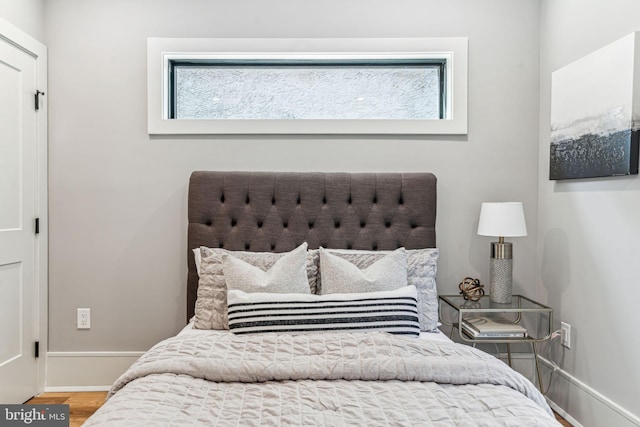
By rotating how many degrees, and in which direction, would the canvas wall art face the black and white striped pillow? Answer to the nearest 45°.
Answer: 0° — it already faces it

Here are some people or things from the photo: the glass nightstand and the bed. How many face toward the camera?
2

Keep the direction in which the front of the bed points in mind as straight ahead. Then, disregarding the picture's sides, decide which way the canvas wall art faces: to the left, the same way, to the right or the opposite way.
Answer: to the right

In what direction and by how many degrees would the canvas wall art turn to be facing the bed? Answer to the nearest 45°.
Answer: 0° — it already faces it

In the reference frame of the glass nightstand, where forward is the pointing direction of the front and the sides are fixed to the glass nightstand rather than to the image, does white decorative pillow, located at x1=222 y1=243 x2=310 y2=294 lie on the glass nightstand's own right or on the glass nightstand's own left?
on the glass nightstand's own right

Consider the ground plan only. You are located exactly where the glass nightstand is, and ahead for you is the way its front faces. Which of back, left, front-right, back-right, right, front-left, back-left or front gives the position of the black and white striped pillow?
front-right

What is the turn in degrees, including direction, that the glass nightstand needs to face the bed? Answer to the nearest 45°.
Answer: approximately 45° to its right

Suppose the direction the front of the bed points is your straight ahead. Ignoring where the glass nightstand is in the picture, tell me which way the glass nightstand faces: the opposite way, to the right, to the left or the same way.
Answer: the same way

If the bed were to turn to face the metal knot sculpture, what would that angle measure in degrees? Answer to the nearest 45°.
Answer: approximately 135° to its left

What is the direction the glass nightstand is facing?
toward the camera

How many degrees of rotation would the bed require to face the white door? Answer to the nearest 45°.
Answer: approximately 90° to its right
